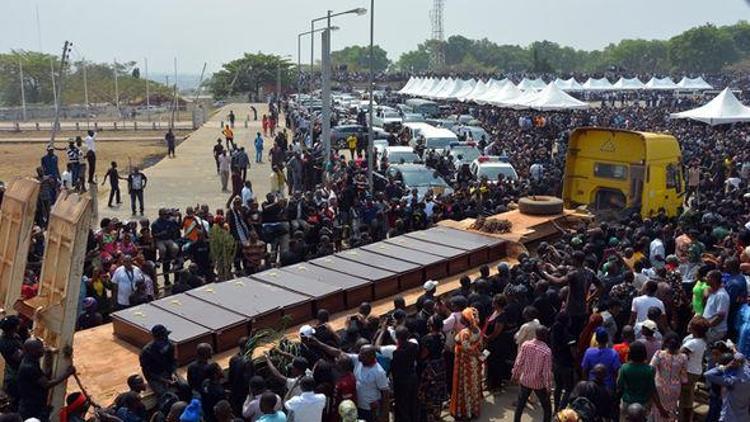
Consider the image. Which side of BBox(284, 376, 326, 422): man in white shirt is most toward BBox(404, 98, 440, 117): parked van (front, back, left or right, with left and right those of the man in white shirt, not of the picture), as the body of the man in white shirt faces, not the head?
front

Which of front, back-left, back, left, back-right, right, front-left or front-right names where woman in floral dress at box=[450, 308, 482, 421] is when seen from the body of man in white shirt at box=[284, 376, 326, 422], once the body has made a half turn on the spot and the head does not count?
back-left

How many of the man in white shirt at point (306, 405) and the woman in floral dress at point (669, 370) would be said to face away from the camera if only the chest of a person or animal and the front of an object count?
2

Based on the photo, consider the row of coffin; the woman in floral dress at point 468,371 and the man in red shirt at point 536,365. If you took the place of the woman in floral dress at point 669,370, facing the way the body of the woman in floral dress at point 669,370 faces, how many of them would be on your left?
3

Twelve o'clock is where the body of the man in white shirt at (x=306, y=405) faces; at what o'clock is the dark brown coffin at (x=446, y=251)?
The dark brown coffin is roughly at 1 o'clock from the man in white shirt.

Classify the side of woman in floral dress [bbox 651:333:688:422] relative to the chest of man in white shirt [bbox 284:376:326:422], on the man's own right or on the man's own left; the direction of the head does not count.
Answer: on the man's own right

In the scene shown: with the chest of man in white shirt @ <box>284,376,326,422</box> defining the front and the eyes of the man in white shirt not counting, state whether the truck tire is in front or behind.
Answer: in front

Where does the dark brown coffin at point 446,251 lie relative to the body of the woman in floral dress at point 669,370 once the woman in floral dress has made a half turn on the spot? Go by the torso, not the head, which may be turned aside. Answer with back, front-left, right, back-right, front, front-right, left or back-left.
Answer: back-right

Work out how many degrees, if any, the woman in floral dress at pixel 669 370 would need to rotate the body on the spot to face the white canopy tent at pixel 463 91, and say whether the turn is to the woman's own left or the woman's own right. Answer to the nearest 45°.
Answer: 0° — they already face it

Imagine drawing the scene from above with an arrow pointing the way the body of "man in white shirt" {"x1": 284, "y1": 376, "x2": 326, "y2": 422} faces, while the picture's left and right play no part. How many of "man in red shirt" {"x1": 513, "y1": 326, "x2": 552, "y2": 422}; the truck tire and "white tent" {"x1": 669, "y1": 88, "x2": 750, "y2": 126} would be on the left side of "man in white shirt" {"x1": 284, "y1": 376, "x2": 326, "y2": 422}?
0

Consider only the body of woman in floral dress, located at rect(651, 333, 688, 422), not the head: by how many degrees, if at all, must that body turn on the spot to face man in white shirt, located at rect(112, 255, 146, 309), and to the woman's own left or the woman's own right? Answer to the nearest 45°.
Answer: approximately 90° to the woman's own left

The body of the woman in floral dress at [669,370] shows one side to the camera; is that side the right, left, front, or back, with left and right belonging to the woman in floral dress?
back

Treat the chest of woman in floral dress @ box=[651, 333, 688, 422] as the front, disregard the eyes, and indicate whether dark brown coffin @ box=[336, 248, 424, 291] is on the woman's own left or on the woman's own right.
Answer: on the woman's own left

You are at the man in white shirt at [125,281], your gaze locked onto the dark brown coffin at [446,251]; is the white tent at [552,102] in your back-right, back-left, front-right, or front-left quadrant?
front-left

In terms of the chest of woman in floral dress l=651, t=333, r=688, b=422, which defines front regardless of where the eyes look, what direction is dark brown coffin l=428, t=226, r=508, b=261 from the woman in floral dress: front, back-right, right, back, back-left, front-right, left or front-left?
front-left

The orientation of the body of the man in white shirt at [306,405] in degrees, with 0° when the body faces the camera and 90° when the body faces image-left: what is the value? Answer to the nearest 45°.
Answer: approximately 180°

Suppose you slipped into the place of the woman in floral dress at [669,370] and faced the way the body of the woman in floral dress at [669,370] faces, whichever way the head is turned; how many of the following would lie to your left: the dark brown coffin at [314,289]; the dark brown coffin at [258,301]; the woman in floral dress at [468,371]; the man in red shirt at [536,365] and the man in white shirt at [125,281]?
5
